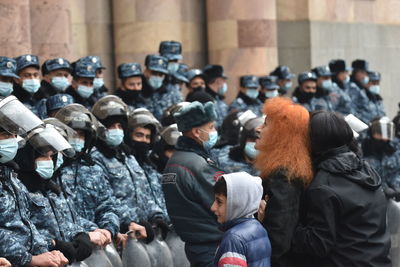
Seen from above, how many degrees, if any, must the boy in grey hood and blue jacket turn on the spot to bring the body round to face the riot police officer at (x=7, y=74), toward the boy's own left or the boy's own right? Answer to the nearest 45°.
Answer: approximately 45° to the boy's own right

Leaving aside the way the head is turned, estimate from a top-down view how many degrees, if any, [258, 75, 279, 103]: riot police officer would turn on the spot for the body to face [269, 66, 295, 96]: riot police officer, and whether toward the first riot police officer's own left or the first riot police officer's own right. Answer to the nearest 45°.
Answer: approximately 135° to the first riot police officer's own left

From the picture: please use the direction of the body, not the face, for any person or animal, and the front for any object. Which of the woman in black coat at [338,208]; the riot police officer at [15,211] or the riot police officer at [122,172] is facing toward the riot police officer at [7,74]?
the woman in black coat

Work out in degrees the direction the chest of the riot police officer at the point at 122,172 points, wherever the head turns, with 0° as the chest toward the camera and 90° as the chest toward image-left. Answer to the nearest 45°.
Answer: approximately 315°

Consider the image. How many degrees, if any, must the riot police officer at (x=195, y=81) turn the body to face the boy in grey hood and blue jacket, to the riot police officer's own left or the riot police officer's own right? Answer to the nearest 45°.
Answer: approximately 45° to the riot police officer's own right

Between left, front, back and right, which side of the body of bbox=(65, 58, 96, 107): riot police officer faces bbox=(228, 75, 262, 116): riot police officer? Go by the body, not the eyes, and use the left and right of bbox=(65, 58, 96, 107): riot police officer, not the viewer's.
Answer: left

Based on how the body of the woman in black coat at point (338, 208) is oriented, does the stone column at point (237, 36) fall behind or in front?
in front

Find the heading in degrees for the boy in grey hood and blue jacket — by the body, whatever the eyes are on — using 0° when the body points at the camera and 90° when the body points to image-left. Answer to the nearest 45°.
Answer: approximately 90°

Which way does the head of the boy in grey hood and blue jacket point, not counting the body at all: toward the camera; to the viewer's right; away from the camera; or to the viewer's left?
to the viewer's left

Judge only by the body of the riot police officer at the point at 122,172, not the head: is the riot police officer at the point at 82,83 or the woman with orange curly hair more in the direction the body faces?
the woman with orange curly hair

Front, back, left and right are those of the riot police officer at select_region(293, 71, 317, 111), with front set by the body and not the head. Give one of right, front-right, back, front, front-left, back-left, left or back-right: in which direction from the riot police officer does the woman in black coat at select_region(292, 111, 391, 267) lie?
front-right

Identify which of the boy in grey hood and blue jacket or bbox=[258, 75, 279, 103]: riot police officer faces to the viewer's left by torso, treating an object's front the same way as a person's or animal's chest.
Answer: the boy in grey hood and blue jacket

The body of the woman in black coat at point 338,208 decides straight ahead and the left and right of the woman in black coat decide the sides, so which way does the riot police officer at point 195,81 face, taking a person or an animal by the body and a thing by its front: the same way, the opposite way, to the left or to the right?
the opposite way
